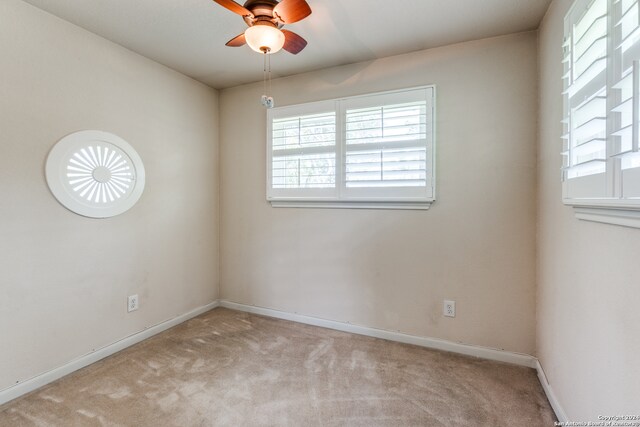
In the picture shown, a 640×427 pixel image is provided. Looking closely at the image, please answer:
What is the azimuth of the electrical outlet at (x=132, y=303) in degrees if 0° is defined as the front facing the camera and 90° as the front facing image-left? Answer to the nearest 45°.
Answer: approximately 315°

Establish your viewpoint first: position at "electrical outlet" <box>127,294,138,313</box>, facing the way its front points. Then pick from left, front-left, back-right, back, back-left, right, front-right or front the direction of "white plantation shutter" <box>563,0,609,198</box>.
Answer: front

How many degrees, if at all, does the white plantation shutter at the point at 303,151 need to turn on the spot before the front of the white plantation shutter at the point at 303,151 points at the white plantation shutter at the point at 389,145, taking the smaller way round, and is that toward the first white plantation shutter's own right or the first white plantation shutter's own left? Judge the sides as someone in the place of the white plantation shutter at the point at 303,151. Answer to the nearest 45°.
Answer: approximately 90° to the first white plantation shutter's own left

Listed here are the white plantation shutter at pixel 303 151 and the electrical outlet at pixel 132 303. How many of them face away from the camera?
0

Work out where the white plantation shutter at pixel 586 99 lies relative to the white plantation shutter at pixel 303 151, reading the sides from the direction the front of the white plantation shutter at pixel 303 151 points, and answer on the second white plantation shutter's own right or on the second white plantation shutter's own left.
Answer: on the second white plantation shutter's own left

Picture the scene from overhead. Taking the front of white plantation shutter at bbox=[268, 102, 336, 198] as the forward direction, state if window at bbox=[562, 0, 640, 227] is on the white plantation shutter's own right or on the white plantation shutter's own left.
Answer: on the white plantation shutter's own left

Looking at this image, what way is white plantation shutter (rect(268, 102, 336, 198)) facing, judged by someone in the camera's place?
facing the viewer and to the left of the viewer

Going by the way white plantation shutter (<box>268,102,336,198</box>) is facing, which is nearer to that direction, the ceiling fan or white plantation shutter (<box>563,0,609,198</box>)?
the ceiling fan

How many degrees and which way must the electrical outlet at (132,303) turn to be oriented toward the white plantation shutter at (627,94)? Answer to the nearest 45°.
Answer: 0° — it already faces it

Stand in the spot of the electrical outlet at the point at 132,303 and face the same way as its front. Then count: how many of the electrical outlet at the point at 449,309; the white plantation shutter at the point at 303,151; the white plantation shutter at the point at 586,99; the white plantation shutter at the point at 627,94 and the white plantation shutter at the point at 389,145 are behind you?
0

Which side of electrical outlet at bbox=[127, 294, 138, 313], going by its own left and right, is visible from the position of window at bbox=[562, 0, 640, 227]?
front

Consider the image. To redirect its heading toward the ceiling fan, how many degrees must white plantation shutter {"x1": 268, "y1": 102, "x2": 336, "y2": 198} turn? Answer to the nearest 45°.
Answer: approximately 45° to its left

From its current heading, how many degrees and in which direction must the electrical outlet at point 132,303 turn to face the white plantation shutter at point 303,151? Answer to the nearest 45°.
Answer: approximately 45° to its left

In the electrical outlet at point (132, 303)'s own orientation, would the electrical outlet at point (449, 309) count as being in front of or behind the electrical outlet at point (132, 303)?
in front
